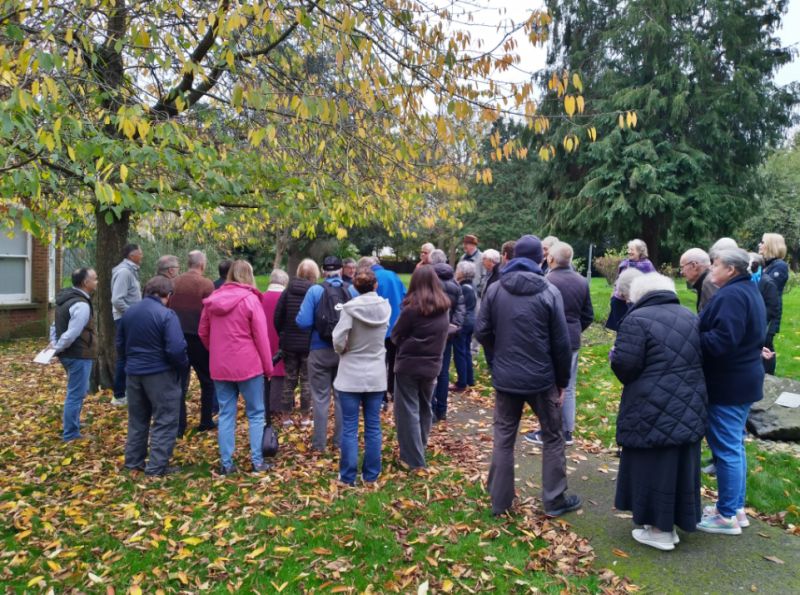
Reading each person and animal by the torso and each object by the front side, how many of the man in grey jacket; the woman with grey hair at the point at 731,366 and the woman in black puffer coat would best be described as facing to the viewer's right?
1

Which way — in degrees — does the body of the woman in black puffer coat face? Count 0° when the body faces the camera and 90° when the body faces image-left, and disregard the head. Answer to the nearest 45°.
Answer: approximately 135°

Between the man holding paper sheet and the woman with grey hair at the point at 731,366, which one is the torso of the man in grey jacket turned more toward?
the woman with grey hair

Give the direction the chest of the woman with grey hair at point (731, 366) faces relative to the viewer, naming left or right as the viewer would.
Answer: facing to the left of the viewer

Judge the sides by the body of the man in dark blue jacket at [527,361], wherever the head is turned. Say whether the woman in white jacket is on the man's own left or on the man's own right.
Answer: on the man's own left

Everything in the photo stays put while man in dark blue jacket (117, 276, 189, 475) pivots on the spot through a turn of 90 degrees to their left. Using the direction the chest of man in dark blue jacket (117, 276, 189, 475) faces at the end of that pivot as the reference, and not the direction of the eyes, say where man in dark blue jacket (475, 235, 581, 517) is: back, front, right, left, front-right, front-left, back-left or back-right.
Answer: back

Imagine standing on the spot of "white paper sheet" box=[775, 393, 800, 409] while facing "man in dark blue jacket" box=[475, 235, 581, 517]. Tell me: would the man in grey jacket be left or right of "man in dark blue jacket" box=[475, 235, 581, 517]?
right

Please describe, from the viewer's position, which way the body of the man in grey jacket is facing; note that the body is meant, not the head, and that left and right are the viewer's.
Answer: facing to the right of the viewer

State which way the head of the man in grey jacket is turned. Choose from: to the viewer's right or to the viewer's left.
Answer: to the viewer's right

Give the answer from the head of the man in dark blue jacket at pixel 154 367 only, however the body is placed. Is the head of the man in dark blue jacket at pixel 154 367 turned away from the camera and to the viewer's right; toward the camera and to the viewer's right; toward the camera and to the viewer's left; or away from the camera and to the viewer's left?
away from the camera and to the viewer's right

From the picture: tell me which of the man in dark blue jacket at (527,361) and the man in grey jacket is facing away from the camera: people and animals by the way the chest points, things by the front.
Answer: the man in dark blue jacket

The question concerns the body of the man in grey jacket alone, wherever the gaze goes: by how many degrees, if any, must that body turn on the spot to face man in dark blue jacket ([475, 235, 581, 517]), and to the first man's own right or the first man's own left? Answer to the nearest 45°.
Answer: approximately 45° to the first man's own right

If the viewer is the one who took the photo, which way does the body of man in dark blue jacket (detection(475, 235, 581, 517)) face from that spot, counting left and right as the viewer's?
facing away from the viewer

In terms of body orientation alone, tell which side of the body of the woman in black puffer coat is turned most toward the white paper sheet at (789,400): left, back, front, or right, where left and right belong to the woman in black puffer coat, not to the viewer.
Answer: right
